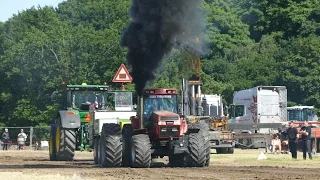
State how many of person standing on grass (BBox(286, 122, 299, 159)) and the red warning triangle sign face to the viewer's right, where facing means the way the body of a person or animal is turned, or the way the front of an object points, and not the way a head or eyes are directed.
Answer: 0

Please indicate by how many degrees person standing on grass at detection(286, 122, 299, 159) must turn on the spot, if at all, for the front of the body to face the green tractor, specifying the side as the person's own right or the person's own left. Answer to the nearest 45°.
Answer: approximately 45° to the person's own right

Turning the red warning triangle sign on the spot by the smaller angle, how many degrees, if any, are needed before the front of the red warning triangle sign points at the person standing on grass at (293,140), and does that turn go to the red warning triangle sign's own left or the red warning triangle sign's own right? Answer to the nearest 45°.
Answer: approximately 90° to the red warning triangle sign's own left

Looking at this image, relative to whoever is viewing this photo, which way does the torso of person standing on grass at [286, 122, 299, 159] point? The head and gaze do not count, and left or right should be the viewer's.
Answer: facing the viewer and to the left of the viewer

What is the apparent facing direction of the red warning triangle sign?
toward the camera

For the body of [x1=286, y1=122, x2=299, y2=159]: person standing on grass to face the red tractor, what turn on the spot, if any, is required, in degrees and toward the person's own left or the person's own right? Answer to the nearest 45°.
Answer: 0° — they already face it

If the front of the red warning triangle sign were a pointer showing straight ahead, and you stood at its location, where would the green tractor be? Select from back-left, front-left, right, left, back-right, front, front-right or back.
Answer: back-right
